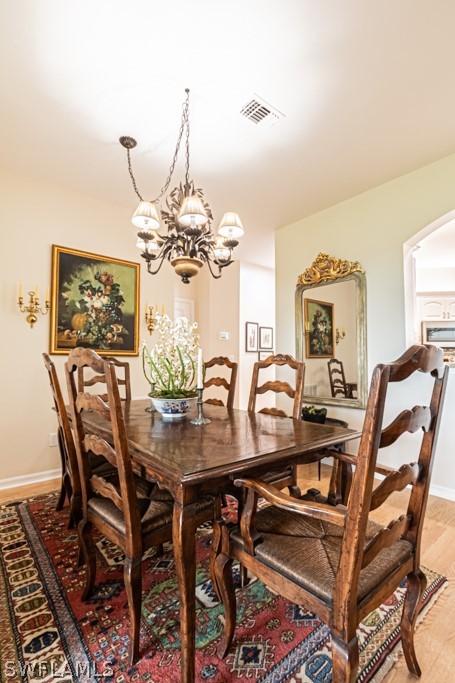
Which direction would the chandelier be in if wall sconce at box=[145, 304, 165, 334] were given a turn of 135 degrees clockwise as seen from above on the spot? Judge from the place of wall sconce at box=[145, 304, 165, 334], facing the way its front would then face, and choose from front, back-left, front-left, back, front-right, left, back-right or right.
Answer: left

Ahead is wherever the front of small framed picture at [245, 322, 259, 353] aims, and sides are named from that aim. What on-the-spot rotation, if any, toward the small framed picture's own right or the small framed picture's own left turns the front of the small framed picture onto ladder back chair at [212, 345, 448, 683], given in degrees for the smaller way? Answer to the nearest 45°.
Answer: approximately 45° to the small framed picture's own right

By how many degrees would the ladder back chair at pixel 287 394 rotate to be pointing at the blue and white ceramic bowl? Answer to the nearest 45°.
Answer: approximately 45° to its right

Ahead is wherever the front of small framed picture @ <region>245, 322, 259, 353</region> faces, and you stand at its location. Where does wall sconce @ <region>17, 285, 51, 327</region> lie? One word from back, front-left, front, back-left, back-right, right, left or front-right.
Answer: right

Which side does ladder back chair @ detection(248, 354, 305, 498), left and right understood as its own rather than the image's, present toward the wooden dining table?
front

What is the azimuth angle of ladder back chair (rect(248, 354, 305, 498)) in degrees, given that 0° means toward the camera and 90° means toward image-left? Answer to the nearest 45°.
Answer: approximately 45°

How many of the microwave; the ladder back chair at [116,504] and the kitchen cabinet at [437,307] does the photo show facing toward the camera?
2

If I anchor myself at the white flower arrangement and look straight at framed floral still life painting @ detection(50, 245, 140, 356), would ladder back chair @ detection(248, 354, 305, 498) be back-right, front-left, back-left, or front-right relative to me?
back-right

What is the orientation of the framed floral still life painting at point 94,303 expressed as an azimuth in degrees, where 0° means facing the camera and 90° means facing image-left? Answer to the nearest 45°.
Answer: approximately 315°

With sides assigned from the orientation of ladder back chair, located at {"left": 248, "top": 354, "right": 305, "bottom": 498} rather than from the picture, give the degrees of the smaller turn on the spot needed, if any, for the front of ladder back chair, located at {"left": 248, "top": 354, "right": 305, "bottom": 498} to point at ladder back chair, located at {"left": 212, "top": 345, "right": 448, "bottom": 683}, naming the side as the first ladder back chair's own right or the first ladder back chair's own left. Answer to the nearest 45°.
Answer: approximately 45° to the first ladder back chair's own left

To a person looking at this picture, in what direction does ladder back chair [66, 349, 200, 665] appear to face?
facing away from the viewer and to the right of the viewer
